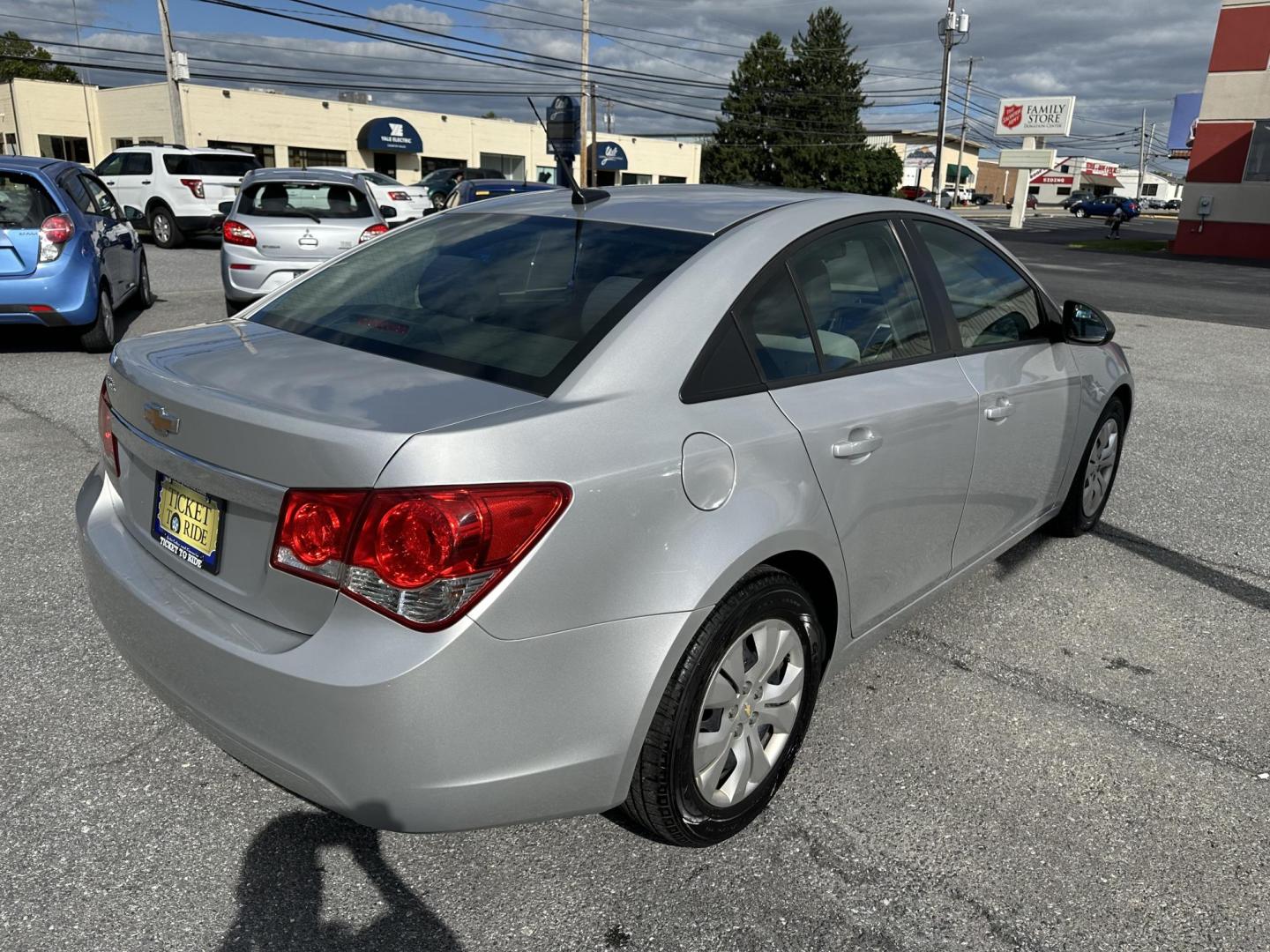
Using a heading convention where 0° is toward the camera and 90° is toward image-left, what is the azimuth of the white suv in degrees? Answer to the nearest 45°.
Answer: approximately 135°

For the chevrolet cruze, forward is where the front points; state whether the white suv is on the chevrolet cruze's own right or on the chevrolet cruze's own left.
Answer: on the chevrolet cruze's own left

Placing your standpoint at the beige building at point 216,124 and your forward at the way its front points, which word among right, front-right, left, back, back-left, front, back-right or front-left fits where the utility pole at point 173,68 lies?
front-right

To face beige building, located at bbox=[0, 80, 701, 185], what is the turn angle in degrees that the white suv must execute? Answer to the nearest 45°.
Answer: approximately 45° to its right

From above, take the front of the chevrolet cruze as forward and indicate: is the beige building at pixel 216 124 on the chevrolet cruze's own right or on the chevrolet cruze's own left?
on the chevrolet cruze's own left

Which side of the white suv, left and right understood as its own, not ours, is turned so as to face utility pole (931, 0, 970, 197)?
right

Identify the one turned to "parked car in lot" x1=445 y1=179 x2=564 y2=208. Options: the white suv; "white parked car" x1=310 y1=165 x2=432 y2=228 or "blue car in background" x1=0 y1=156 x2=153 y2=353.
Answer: the blue car in background

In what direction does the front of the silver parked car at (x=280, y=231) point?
away from the camera

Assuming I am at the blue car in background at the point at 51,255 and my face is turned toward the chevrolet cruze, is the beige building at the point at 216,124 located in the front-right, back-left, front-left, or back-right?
back-left

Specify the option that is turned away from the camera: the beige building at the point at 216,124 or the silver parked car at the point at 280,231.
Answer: the silver parked car

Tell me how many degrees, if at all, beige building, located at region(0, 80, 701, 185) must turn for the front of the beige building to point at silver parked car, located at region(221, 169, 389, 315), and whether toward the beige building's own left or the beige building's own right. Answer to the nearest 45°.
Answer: approximately 45° to the beige building's own right

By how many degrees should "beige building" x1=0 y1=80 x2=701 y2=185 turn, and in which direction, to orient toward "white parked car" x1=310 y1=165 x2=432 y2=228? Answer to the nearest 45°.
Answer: approximately 45° to its right

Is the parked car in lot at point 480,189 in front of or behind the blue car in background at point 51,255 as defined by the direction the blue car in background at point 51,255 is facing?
in front

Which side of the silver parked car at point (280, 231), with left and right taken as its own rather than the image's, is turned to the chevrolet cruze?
back
